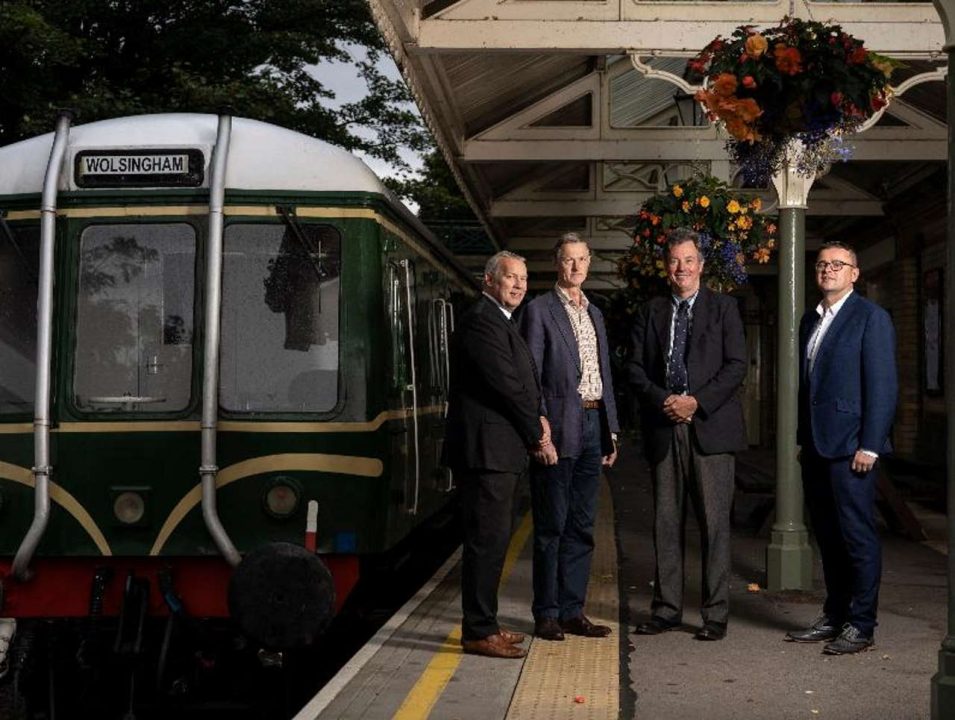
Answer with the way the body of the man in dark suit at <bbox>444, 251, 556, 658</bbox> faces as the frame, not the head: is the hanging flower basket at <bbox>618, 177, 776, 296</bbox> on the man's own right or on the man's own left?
on the man's own left

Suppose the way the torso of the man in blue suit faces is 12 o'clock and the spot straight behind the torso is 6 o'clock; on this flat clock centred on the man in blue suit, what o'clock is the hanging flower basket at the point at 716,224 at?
The hanging flower basket is roughly at 4 o'clock from the man in blue suit.

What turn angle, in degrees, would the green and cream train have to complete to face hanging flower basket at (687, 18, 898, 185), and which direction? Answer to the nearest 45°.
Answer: approximately 90° to its left

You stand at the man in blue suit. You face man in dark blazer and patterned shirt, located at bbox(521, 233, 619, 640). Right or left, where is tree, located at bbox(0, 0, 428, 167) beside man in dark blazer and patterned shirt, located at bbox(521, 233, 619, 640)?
right

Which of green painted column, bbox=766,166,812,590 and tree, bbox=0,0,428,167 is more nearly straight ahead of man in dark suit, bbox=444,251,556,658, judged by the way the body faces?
the green painted column

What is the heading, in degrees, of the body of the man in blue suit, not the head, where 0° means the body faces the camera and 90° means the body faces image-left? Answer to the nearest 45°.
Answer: approximately 45°

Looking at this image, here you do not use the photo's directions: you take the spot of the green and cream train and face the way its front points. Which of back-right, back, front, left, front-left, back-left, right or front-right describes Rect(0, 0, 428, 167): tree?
back

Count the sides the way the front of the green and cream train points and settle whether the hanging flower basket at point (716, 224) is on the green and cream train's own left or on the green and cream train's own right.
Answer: on the green and cream train's own left
